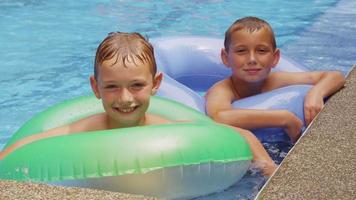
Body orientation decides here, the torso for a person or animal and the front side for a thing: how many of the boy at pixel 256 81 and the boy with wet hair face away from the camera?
0

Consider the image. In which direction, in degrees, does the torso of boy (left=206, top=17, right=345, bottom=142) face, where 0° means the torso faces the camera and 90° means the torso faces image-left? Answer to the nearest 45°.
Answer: approximately 315°

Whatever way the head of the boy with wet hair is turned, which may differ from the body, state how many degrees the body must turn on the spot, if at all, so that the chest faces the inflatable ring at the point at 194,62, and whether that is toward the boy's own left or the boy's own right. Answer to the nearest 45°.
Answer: approximately 180°

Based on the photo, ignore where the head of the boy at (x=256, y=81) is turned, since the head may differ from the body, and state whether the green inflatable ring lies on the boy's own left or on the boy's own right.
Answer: on the boy's own right

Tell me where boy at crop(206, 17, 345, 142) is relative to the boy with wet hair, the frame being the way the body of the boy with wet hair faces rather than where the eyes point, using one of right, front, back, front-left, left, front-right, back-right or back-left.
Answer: back-left

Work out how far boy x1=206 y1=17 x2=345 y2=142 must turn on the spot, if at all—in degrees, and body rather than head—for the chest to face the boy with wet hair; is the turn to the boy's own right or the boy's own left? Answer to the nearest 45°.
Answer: approximately 90° to the boy's own right

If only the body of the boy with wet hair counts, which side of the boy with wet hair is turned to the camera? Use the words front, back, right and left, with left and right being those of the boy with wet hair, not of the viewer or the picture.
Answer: front
